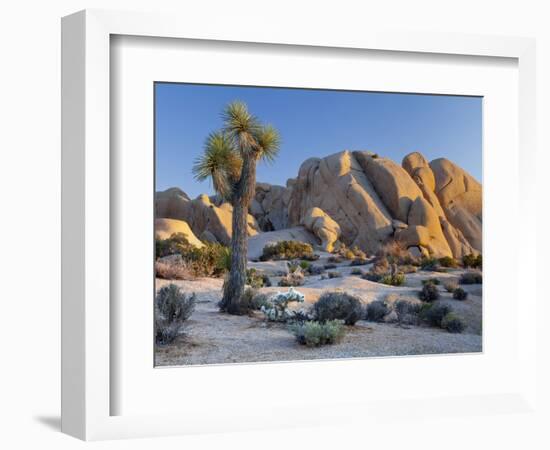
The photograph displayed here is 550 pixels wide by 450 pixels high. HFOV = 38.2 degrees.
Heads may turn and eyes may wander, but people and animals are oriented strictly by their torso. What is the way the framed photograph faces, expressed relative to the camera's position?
facing the viewer and to the right of the viewer

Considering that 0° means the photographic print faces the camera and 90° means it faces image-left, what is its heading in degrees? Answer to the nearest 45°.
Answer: approximately 315°
